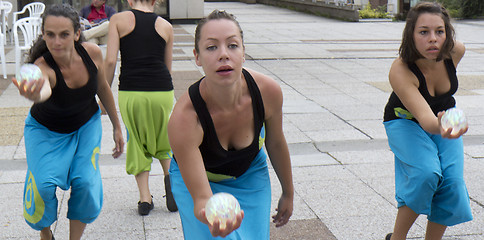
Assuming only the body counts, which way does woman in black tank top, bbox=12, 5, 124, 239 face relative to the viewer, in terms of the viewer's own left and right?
facing the viewer

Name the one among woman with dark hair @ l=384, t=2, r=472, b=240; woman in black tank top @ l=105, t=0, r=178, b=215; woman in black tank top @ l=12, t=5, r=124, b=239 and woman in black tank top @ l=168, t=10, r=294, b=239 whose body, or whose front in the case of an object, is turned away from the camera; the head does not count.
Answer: woman in black tank top @ l=105, t=0, r=178, b=215

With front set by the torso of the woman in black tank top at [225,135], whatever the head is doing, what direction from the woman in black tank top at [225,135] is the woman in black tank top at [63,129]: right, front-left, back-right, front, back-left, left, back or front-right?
back-right

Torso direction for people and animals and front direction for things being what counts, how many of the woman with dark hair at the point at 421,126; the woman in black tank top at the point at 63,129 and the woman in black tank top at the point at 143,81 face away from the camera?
1

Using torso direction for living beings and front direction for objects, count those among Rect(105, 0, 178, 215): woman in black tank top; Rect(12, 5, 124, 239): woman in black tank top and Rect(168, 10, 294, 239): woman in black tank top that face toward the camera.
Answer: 2

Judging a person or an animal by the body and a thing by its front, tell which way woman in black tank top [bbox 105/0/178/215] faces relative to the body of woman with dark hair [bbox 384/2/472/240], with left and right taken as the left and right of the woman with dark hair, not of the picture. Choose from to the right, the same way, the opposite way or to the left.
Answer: the opposite way

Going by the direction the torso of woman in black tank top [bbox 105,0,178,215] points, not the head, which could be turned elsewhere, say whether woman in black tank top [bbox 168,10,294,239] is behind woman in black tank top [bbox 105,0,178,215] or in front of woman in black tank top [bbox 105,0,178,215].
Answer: behind

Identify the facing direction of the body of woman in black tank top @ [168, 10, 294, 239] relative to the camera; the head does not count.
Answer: toward the camera

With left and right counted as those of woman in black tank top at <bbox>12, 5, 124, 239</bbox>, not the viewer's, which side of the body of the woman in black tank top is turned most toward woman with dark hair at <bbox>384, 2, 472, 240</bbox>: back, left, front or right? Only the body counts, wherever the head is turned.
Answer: left

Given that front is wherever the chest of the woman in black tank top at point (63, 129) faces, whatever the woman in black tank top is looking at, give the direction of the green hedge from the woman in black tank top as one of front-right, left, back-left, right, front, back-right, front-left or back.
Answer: back-left

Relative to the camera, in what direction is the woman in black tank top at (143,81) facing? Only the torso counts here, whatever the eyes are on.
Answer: away from the camera
